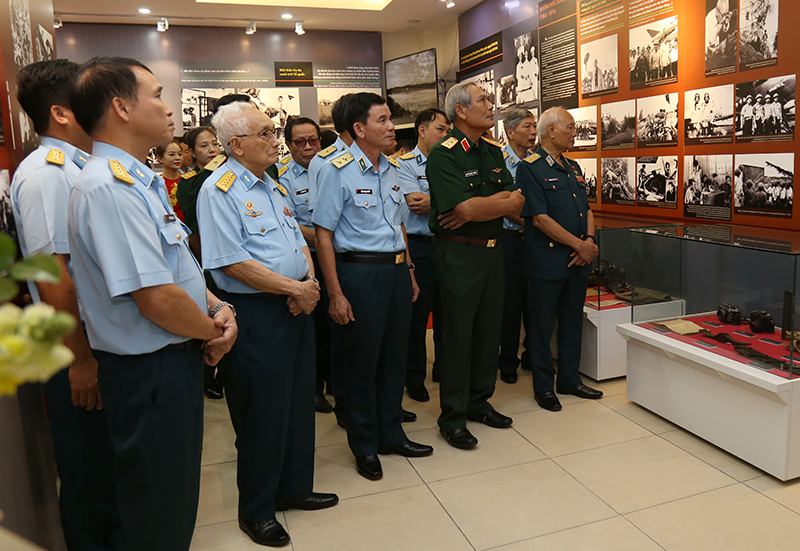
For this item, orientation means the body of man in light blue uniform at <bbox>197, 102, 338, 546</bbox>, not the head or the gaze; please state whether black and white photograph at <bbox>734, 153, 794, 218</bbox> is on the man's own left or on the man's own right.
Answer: on the man's own left

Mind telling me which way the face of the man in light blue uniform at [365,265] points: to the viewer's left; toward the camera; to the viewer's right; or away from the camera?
to the viewer's right

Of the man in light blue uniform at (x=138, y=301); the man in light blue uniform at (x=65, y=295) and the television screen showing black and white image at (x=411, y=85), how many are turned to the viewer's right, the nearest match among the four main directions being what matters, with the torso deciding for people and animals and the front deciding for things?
2

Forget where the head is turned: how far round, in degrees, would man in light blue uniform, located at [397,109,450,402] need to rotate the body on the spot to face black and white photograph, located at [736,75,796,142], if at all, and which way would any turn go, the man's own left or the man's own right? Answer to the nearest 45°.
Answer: approximately 45° to the man's own left

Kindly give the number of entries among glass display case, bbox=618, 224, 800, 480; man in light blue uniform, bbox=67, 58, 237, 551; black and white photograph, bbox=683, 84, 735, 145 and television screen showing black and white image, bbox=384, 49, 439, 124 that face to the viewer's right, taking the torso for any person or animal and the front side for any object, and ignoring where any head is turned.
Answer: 1

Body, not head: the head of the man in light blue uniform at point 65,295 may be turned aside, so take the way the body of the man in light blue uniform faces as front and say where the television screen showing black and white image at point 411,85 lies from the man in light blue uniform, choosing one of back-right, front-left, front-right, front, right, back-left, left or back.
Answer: front-left

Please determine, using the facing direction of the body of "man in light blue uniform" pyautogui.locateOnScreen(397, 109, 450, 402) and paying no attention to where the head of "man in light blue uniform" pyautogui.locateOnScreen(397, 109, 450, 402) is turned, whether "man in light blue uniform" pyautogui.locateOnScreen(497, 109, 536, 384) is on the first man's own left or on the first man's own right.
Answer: on the first man's own left

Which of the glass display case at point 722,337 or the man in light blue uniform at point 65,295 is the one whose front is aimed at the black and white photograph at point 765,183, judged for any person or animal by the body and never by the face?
the man in light blue uniform

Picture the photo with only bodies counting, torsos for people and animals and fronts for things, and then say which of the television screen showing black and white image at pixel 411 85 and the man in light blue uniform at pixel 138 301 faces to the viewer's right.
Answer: the man in light blue uniform

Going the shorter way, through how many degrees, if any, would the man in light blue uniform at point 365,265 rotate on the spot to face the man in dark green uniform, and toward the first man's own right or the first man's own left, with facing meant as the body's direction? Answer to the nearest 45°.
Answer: approximately 90° to the first man's own left

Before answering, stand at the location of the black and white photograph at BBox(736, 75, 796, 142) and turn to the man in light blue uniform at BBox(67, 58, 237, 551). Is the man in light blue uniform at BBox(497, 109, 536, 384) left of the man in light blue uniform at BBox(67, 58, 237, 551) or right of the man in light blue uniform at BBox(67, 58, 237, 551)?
right

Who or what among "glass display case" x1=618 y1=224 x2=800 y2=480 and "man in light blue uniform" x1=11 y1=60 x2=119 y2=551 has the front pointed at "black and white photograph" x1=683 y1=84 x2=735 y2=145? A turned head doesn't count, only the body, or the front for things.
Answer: the man in light blue uniform

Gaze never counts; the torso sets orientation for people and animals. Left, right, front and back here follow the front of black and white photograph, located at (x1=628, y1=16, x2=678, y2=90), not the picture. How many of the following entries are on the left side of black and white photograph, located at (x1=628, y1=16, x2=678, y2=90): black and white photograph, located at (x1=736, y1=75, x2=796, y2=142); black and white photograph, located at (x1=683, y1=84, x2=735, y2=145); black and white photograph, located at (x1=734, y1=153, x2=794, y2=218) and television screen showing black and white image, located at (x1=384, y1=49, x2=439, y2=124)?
3

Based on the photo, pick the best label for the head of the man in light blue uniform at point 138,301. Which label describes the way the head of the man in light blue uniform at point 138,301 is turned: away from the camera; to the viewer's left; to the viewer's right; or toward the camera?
to the viewer's right

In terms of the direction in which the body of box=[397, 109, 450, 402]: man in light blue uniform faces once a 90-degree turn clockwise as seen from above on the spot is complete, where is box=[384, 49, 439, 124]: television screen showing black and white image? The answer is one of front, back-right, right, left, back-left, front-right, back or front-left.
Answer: back-right

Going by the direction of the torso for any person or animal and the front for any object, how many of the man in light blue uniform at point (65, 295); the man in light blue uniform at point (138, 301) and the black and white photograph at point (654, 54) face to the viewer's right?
2
